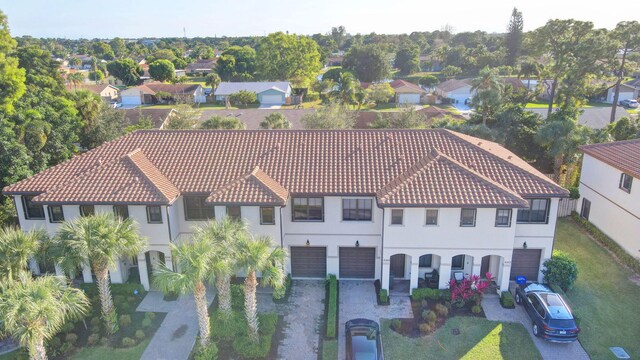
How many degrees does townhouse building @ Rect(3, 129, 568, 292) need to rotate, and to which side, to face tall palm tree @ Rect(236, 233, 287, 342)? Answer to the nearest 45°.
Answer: approximately 45° to its right

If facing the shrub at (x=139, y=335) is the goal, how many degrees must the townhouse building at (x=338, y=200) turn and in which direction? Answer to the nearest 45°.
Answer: approximately 45° to its right

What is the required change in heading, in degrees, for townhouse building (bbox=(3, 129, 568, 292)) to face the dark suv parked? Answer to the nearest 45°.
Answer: approximately 45° to its left

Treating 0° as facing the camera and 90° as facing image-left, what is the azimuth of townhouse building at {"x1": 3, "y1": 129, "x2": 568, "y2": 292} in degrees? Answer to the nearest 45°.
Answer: approximately 0°

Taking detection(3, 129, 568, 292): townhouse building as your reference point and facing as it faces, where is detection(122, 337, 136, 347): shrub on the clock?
The shrub is roughly at 2 o'clock from the townhouse building.

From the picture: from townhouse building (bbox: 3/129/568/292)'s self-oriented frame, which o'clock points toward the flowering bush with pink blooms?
The flowering bush with pink blooms is roughly at 10 o'clock from the townhouse building.
